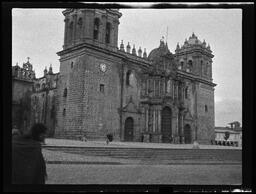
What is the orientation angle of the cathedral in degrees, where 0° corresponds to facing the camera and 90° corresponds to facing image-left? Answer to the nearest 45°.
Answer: approximately 315°

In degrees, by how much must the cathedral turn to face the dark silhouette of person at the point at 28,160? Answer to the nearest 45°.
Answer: approximately 45° to its right
